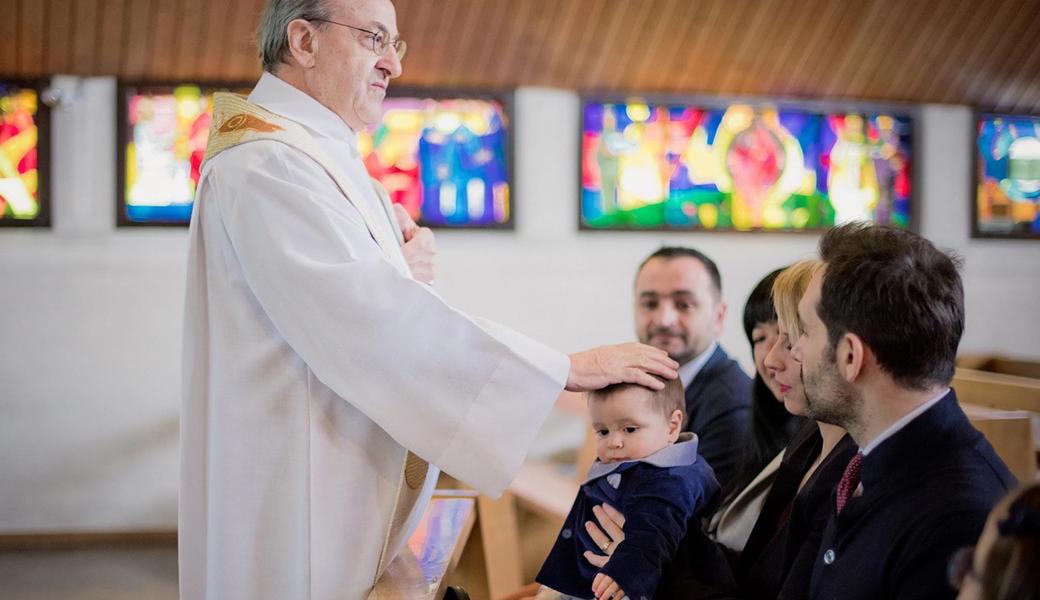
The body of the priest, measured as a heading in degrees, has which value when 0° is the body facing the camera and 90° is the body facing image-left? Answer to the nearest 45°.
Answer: approximately 270°

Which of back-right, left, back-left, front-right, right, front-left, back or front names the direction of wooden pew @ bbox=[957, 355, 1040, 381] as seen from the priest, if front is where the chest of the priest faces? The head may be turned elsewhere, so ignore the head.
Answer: front-left

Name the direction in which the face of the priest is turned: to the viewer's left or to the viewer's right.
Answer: to the viewer's right

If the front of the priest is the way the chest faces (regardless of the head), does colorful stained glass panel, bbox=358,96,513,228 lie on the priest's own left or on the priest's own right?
on the priest's own left

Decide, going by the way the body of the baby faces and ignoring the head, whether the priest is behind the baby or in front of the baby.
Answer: in front

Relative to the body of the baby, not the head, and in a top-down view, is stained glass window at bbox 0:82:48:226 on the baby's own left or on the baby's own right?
on the baby's own right

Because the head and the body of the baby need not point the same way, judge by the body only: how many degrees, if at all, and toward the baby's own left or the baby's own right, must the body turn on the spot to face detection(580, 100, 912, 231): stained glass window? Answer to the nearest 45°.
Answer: approximately 135° to the baby's own right

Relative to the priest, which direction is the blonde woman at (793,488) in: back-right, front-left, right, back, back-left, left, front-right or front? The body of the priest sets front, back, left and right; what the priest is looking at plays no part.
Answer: front

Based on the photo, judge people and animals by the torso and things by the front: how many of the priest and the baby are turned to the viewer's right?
1

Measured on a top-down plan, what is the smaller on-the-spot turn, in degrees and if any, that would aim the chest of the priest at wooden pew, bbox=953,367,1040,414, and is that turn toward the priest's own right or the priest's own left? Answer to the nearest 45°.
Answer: approximately 45° to the priest's own left

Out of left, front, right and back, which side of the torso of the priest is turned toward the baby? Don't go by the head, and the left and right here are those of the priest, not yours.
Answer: front

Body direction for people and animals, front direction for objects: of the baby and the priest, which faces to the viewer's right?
the priest

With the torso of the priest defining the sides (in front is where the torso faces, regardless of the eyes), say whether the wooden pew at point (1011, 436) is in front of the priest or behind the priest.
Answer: in front
